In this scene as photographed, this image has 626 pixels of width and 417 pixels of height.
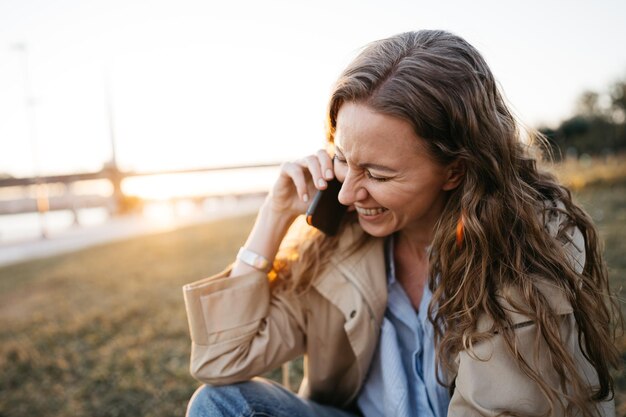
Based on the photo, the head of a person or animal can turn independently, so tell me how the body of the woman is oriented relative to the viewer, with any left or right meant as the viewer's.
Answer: facing the viewer and to the left of the viewer

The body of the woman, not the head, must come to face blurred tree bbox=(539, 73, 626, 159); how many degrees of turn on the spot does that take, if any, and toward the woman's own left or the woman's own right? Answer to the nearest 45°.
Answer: approximately 135° to the woman's own right

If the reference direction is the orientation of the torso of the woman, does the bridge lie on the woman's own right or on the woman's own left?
on the woman's own right

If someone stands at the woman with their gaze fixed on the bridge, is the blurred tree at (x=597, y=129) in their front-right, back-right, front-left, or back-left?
front-right

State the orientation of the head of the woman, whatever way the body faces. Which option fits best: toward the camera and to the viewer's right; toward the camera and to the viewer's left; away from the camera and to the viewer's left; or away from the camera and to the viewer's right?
toward the camera and to the viewer's left
